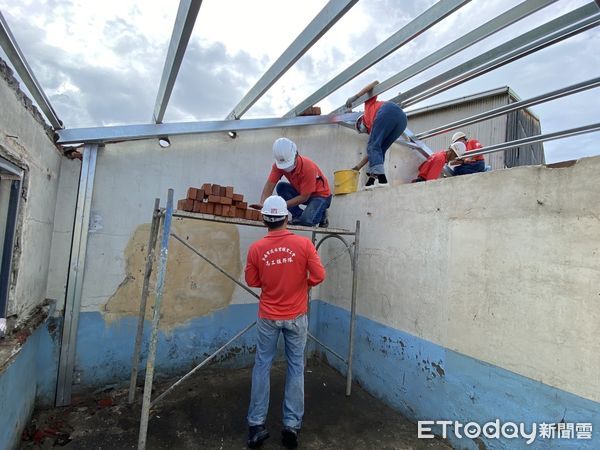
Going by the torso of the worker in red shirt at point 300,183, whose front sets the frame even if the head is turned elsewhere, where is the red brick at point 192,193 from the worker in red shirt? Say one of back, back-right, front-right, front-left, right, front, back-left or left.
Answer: front

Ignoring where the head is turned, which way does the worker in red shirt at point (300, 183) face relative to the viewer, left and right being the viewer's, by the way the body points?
facing the viewer and to the left of the viewer

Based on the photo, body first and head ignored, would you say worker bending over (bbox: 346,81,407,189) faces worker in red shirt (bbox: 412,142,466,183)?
no

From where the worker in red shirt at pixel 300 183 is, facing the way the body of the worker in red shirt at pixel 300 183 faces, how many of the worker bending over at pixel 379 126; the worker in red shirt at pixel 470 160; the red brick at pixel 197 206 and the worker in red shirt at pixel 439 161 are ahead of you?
1

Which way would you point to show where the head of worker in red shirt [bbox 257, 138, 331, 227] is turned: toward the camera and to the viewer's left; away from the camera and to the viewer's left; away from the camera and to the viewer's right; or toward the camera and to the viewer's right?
toward the camera and to the viewer's left

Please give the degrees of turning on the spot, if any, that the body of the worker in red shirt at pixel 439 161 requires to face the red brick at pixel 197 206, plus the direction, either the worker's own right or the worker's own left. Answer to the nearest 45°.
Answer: approximately 135° to the worker's own right

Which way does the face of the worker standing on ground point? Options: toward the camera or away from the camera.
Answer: away from the camera

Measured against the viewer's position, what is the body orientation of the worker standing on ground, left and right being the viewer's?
facing away from the viewer

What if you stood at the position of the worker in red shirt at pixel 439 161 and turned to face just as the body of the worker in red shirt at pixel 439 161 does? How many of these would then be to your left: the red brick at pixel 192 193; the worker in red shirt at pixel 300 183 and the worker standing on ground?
0

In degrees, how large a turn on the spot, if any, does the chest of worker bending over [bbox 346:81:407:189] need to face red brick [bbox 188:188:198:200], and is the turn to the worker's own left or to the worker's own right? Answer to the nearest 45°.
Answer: approximately 45° to the worker's own left

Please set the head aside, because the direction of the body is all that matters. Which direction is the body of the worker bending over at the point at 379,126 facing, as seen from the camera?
to the viewer's left

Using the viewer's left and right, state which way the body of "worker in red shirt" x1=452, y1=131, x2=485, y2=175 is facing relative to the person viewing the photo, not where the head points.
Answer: facing to the left of the viewer

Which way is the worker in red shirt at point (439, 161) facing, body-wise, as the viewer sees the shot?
to the viewer's right
